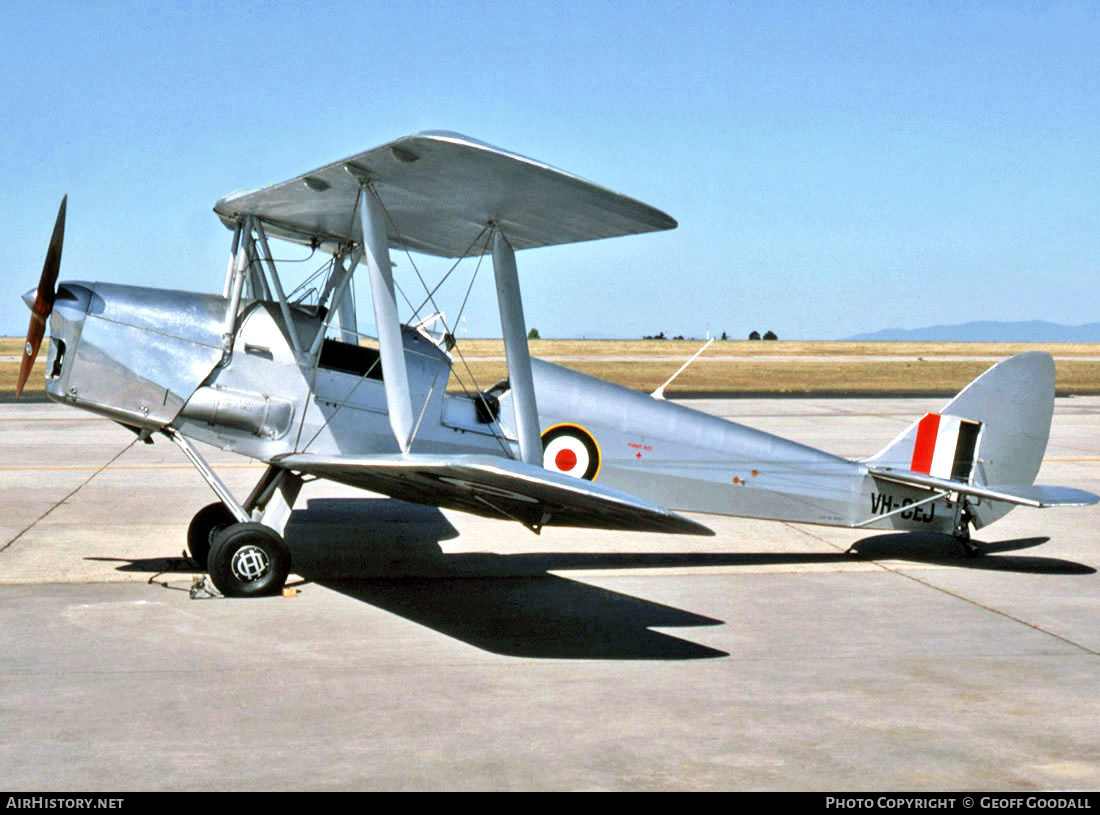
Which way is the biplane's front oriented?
to the viewer's left
